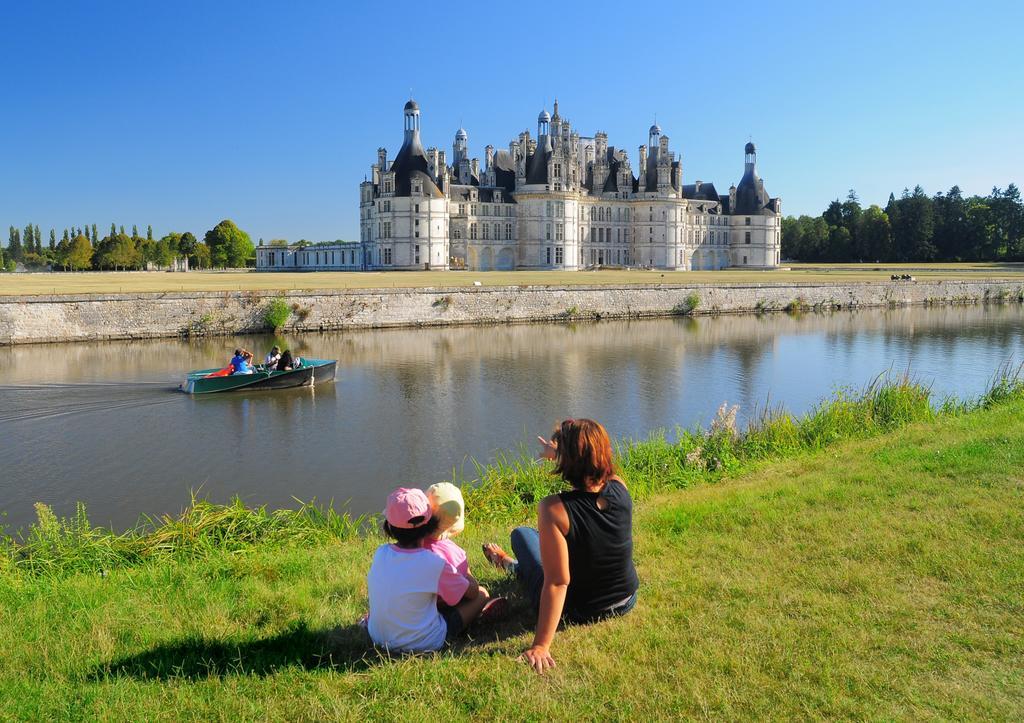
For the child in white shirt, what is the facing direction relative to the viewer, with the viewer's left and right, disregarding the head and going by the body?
facing away from the viewer and to the right of the viewer

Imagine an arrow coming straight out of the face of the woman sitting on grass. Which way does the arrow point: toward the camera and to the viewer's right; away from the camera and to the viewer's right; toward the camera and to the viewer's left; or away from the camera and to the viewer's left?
away from the camera and to the viewer's left

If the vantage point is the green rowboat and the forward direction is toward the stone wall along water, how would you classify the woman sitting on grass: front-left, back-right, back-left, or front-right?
back-right

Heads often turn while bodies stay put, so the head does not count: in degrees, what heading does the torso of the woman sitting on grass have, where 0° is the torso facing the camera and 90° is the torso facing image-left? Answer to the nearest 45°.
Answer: approximately 135°

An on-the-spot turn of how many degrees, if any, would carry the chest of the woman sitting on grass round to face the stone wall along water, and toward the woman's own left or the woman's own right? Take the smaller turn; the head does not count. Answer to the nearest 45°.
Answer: approximately 45° to the woman's own right

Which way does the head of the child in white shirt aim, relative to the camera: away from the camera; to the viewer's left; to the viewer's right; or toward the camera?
away from the camera
